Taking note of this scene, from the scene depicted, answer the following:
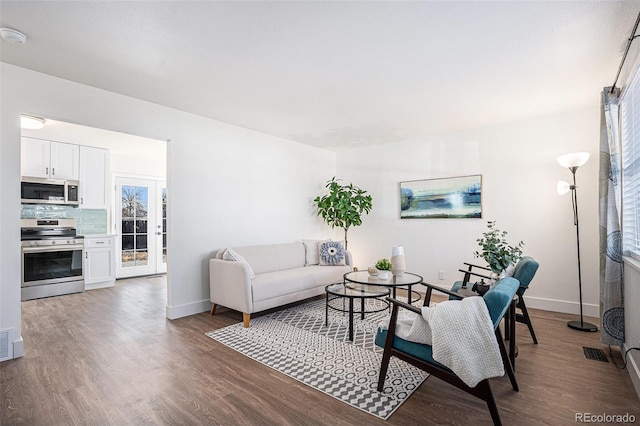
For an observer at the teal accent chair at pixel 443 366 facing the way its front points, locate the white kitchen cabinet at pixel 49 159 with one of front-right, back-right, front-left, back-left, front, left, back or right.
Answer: front-left

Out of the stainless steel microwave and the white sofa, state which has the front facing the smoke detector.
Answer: the stainless steel microwave

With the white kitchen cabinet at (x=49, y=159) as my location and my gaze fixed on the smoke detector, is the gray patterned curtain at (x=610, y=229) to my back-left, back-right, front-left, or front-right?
front-left

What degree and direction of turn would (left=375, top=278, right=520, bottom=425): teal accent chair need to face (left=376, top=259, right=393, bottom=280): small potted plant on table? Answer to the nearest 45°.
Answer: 0° — it already faces it

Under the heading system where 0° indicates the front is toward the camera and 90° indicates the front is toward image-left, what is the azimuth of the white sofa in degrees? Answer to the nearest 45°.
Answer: approximately 315°

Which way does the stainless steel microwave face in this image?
toward the camera

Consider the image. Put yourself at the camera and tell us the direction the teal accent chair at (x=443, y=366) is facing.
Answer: facing away from the viewer and to the left of the viewer

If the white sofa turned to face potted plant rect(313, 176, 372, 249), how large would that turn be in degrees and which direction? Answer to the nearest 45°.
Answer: approximately 90° to its left

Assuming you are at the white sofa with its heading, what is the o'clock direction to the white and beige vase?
The white and beige vase is roughly at 11 o'clock from the white sofa.

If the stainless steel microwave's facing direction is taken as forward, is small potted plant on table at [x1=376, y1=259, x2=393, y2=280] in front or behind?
in front

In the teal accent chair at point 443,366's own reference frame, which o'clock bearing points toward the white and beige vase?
The white and beige vase is roughly at 1 o'clock from the teal accent chair.

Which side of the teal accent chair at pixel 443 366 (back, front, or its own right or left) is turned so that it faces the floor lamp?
right

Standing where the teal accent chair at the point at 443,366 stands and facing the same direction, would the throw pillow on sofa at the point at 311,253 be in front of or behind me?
in front

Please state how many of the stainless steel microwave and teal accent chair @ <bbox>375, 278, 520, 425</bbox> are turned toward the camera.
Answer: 1
